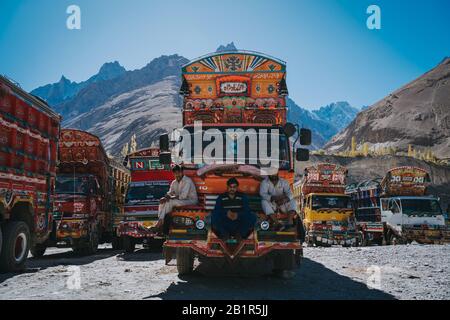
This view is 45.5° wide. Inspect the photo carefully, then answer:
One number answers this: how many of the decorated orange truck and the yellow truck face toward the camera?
2

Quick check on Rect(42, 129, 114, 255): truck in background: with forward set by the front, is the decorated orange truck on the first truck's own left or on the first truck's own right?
on the first truck's own left

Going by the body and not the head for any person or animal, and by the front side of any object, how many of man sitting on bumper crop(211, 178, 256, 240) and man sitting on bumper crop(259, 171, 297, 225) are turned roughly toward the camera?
2

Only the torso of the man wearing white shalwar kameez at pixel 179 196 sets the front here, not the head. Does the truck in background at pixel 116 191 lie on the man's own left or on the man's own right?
on the man's own right

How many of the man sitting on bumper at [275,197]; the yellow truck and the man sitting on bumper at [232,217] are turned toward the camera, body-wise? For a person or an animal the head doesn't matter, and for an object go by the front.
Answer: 3

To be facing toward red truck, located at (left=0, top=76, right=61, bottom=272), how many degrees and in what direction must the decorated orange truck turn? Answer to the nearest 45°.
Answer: approximately 90° to its right

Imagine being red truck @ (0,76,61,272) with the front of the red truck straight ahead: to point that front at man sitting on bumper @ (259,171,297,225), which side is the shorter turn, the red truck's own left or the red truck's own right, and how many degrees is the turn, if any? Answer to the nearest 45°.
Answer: approximately 90° to the red truck's own left

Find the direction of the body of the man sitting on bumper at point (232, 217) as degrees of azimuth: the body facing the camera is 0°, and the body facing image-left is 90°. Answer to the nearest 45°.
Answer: approximately 0°

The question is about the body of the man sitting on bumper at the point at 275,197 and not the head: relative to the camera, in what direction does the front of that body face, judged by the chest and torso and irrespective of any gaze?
toward the camera

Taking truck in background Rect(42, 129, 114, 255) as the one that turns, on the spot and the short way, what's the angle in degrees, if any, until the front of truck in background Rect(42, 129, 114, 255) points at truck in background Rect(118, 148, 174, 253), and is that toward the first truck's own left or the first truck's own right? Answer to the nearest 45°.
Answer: approximately 135° to the first truck's own left

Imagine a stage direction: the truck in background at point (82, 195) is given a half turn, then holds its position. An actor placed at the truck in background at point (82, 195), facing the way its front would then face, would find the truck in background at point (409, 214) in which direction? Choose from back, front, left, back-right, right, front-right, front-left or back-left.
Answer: front-right

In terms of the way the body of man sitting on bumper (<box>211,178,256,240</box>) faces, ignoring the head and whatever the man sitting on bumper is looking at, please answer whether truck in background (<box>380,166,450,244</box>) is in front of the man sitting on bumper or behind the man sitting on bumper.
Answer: behind

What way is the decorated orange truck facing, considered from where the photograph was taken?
facing the viewer
